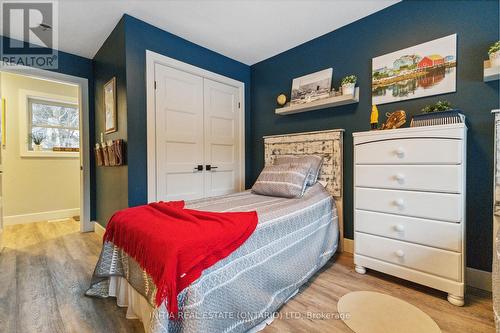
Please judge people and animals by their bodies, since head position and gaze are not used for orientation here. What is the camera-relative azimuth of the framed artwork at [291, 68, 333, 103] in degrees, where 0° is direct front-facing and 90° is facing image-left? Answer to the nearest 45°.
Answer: approximately 45°

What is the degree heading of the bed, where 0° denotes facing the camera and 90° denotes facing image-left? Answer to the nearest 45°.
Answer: approximately 45°

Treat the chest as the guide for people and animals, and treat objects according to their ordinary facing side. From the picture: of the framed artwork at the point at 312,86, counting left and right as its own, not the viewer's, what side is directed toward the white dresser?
left
